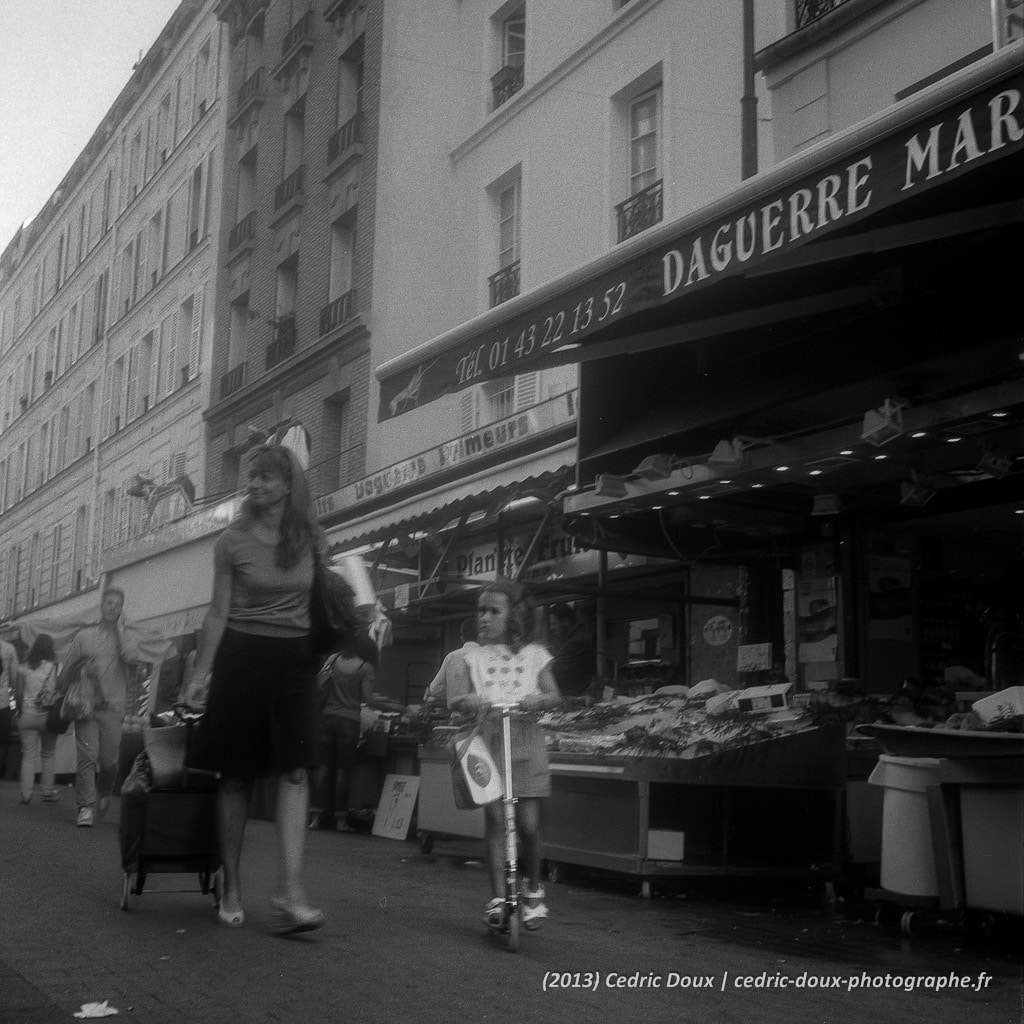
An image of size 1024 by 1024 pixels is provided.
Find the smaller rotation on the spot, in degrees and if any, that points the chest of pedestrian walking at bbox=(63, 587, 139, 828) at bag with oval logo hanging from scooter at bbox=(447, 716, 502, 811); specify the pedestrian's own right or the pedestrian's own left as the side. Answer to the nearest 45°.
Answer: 0° — they already face it

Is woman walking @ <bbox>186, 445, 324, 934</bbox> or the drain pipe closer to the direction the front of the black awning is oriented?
the woman walking

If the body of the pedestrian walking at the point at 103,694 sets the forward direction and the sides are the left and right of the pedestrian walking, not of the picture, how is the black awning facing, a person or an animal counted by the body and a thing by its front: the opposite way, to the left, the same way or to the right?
to the right

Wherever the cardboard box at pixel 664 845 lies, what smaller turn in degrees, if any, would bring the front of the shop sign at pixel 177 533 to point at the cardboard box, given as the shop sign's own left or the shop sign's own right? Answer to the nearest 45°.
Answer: approximately 45° to the shop sign's own left

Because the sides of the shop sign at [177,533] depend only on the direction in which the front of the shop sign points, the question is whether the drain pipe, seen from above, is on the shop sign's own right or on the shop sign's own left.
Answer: on the shop sign's own left

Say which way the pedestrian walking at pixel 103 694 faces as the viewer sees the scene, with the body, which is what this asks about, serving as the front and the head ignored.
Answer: toward the camera

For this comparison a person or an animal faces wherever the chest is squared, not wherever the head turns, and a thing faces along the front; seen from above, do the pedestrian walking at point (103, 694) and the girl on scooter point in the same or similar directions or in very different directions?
same or similar directions

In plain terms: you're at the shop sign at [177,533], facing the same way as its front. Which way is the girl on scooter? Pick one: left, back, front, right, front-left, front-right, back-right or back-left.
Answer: front-left

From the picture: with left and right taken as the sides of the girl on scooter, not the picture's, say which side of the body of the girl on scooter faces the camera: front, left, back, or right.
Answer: front

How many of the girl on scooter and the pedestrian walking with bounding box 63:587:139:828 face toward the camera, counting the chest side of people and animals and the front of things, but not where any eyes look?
2

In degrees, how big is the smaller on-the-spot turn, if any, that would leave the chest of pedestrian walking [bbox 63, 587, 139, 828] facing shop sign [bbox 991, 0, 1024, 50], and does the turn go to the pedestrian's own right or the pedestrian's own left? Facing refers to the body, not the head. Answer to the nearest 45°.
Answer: approximately 45° to the pedestrian's own left

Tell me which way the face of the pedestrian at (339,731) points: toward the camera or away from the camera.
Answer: away from the camera

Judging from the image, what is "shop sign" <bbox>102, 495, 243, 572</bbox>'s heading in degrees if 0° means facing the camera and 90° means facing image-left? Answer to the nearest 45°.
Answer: approximately 45°

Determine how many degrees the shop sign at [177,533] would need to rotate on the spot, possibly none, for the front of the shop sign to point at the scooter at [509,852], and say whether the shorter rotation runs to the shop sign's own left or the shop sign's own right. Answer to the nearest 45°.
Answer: approximately 45° to the shop sign's own left

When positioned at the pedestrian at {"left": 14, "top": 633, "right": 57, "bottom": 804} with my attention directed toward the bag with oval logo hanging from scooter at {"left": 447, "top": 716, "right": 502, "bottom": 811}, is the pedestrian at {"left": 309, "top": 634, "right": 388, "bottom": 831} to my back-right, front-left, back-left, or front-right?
front-left

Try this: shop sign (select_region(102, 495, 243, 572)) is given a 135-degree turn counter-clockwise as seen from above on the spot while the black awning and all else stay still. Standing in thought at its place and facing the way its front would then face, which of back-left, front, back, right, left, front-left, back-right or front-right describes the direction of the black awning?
right

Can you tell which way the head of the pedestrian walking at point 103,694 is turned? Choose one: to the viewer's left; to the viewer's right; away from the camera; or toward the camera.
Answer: toward the camera
